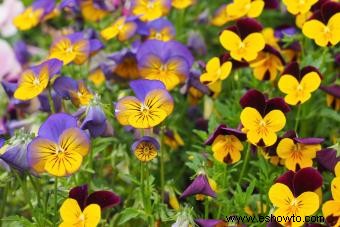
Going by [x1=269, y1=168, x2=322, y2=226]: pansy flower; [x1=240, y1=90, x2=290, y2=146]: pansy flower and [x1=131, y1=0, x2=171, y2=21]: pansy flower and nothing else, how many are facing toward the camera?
3

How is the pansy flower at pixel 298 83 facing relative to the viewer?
toward the camera

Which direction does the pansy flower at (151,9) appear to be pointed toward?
toward the camera

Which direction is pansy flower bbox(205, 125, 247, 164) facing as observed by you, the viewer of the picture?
facing the viewer

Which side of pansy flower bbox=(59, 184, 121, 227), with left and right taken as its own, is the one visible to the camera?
front
